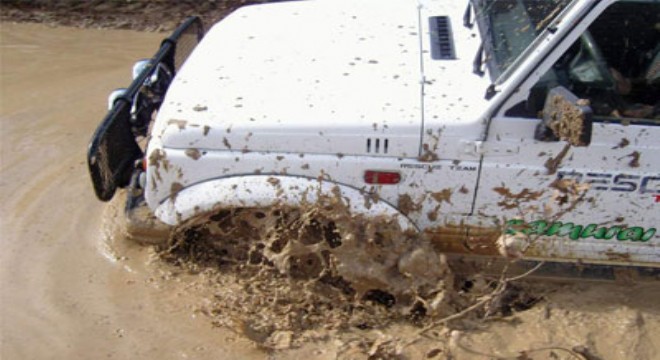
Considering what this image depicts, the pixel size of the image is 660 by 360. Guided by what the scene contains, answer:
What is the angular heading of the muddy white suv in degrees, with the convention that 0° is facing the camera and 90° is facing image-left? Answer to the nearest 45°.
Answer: approximately 90°
